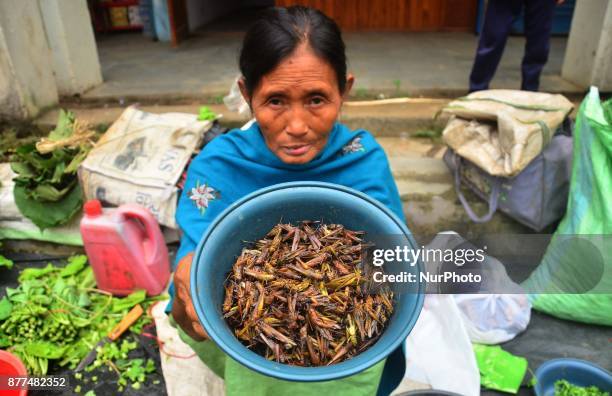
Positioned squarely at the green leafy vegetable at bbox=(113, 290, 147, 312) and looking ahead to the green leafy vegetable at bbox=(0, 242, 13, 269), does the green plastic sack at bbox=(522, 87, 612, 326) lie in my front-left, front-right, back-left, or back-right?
back-right

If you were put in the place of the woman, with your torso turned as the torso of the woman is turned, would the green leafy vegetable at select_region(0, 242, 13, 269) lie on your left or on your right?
on your right

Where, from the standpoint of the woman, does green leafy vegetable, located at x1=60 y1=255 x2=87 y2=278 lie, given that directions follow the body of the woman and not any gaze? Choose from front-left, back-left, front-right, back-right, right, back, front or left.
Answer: back-right

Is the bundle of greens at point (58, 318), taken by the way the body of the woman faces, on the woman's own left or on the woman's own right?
on the woman's own right

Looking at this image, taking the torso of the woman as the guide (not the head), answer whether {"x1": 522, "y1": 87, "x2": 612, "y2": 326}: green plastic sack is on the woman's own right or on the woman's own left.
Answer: on the woman's own left

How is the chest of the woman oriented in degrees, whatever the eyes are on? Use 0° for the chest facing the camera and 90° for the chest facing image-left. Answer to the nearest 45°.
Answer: approximately 0°
